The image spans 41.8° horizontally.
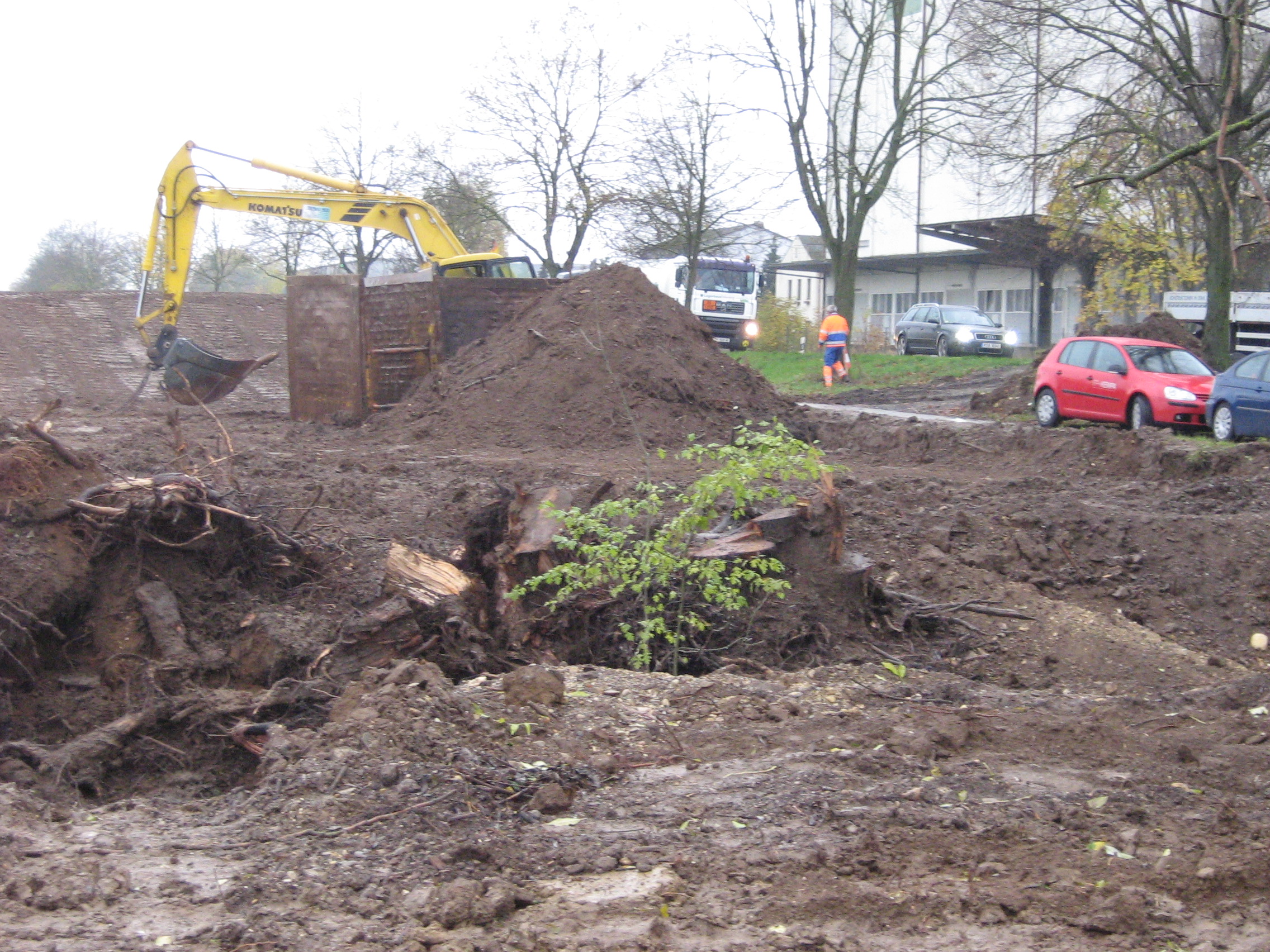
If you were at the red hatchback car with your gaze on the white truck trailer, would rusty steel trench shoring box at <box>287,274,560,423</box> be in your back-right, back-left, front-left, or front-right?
back-left

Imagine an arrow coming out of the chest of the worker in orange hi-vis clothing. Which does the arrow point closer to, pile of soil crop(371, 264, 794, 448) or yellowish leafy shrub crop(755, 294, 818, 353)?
the yellowish leafy shrub

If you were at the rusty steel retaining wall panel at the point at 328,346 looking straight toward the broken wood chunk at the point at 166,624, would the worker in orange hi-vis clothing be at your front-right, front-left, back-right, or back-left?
back-left

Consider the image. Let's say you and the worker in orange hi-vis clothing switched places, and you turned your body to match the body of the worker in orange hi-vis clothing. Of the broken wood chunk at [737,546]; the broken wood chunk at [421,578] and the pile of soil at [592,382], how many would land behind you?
3

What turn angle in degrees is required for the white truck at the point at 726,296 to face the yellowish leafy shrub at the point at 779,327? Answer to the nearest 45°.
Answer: approximately 90° to its left

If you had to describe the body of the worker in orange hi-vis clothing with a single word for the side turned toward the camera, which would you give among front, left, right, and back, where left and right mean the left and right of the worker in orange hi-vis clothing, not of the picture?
back

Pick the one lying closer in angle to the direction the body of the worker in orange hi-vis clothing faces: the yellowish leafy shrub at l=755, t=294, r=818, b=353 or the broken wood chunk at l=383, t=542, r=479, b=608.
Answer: the yellowish leafy shrub

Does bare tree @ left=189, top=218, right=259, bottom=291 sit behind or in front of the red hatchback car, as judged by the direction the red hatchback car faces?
behind
